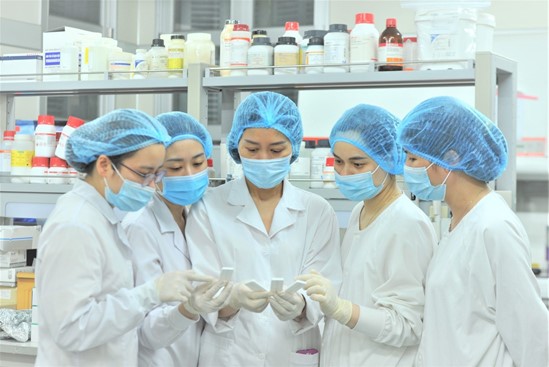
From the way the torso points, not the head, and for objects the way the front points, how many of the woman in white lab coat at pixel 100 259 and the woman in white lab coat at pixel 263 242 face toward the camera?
1

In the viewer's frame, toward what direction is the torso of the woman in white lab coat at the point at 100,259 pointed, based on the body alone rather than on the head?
to the viewer's right

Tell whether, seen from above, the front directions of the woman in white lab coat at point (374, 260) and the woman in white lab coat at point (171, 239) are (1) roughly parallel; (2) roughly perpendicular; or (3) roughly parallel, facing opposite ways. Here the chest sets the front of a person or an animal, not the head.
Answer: roughly perpendicular

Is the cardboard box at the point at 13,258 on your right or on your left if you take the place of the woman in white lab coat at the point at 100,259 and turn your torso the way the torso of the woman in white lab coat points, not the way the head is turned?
on your left

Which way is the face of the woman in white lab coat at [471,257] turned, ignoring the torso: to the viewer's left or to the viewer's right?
to the viewer's left

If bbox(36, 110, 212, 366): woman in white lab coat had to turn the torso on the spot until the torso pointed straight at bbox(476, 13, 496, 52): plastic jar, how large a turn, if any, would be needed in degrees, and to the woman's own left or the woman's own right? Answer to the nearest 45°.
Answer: approximately 45° to the woman's own left

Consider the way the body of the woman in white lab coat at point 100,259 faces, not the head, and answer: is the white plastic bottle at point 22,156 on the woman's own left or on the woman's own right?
on the woman's own left

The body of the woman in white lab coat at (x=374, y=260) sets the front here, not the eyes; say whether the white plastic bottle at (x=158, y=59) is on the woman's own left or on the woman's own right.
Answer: on the woman's own right

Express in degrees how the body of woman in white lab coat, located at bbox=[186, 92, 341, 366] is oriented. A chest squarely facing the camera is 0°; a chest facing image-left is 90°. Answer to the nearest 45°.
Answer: approximately 0°

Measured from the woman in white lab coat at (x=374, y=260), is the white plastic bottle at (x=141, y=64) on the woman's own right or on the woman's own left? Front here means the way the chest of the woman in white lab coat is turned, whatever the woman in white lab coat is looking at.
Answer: on the woman's own right
